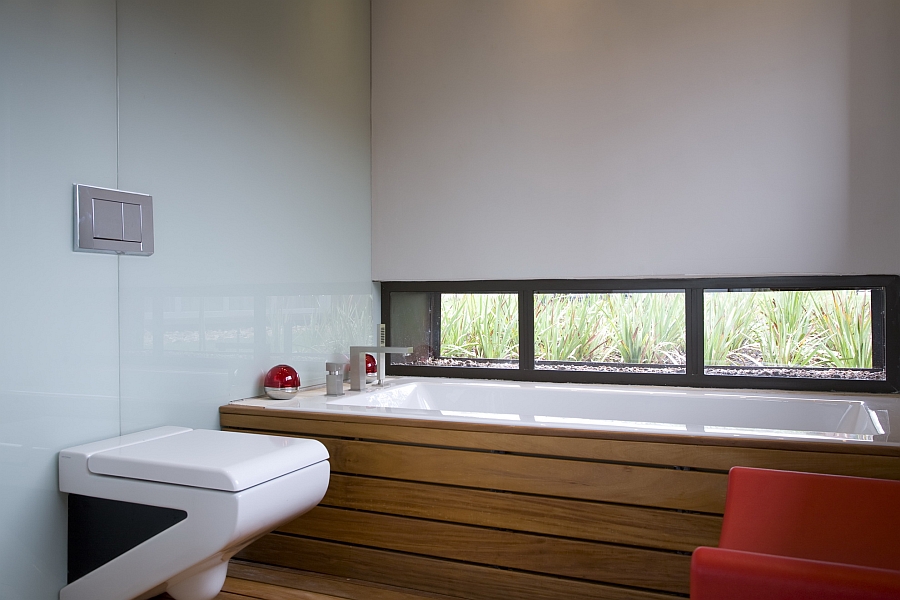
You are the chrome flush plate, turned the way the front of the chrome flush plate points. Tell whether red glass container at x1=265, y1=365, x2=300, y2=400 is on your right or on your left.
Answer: on your left

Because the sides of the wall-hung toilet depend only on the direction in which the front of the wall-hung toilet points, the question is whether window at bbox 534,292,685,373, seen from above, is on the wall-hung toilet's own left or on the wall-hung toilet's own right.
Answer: on the wall-hung toilet's own left

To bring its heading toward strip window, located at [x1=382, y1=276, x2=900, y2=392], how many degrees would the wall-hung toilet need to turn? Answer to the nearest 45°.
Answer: approximately 45° to its left

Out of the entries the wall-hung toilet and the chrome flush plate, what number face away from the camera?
0

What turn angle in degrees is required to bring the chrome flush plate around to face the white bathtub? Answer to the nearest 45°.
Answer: approximately 45° to its left

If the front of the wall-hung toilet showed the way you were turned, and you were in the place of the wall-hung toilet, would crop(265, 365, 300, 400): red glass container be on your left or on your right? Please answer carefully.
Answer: on your left

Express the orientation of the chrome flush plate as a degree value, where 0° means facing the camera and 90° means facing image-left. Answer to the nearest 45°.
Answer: approximately 315°

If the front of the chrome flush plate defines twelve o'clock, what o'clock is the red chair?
The red chair is roughly at 12 o'clock from the chrome flush plate.
